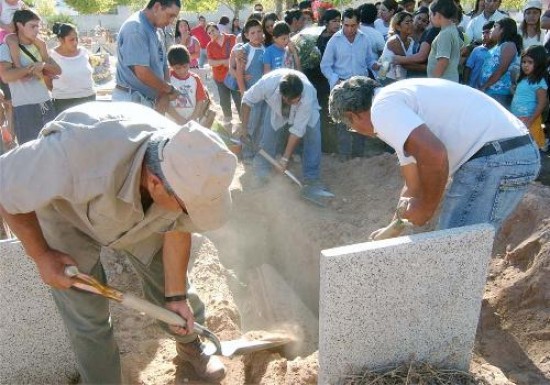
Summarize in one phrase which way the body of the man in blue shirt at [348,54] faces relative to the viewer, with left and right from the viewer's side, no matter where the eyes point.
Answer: facing the viewer

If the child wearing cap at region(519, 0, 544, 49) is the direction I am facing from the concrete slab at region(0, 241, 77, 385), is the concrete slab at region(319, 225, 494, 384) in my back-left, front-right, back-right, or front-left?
front-right

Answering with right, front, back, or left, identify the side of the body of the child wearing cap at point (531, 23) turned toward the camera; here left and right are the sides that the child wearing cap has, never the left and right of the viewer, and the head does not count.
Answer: front

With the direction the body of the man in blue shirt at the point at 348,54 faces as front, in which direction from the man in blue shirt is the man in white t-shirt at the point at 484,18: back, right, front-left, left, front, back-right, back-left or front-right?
back-left

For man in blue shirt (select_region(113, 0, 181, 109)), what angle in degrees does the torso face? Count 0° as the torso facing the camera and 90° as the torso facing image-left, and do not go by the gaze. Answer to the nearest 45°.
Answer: approximately 270°

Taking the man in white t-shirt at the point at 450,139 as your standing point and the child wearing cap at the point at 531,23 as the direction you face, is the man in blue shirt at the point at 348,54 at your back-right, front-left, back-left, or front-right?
front-left

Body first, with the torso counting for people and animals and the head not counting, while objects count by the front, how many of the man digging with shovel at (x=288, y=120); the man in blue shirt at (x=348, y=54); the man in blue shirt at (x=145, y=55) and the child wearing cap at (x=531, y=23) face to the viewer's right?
1

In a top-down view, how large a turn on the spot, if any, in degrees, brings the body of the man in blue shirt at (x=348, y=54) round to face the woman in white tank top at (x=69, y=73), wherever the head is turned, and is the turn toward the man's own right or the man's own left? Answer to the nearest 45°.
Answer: approximately 90° to the man's own right

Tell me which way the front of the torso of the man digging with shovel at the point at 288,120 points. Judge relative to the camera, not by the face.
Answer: toward the camera

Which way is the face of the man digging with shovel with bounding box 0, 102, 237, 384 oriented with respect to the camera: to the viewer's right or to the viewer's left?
to the viewer's right

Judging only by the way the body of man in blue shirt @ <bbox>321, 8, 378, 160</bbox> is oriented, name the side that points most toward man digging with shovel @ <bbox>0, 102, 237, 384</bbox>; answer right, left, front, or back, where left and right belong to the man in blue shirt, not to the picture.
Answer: front

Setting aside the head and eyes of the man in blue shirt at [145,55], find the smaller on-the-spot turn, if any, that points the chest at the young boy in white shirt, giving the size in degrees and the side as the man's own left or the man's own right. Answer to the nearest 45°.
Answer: approximately 45° to the man's own left

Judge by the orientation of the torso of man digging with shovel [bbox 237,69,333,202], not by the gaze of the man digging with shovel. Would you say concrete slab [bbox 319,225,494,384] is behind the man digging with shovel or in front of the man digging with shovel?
in front
